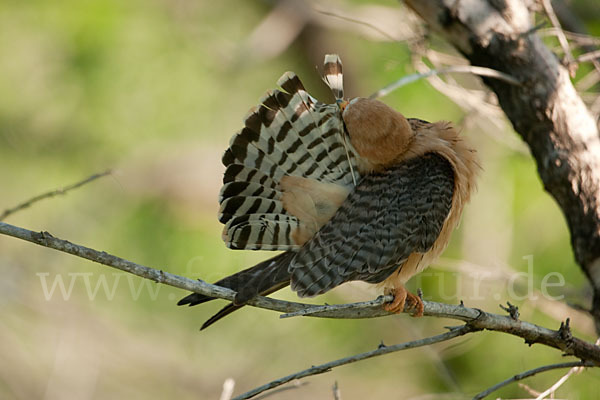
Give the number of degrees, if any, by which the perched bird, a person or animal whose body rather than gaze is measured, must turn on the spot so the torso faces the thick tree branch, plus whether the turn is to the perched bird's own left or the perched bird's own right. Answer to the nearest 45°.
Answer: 0° — it already faces it

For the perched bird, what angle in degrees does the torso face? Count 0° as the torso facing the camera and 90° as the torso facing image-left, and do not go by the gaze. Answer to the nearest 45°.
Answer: approximately 270°
